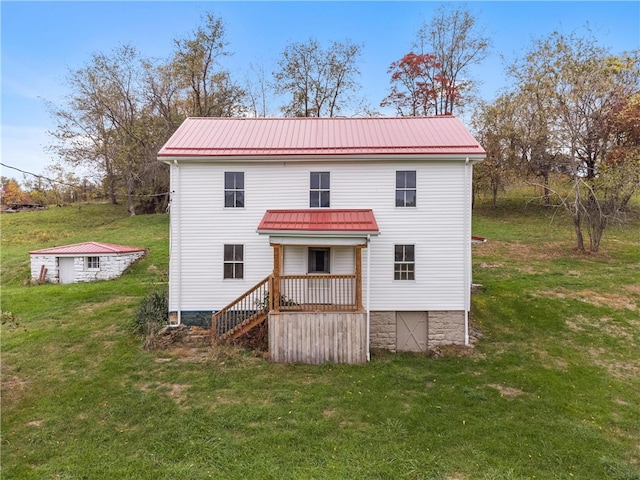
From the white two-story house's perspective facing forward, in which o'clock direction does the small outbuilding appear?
The small outbuilding is roughly at 4 o'clock from the white two-story house.

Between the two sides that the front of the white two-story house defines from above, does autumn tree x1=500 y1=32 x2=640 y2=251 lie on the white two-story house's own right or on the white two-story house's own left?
on the white two-story house's own left

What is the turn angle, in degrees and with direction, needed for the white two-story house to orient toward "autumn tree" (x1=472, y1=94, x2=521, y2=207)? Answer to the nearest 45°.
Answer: approximately 135° to its left

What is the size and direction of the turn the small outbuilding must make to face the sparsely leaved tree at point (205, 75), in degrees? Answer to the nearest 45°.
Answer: approximately 135° to its left

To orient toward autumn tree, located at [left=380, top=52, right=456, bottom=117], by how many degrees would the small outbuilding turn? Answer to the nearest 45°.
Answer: approximately 90° to its left

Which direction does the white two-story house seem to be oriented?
toward the camera

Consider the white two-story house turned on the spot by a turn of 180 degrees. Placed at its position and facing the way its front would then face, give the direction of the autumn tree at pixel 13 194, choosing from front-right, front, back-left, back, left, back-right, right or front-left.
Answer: front-left

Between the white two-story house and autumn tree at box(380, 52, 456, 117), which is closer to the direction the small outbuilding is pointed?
the white two-story house

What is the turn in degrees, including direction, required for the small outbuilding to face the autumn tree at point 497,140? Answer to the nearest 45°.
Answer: approximately 90° to its left

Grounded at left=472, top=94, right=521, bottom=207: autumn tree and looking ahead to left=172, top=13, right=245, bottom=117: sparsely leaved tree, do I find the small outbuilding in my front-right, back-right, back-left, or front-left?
front-left

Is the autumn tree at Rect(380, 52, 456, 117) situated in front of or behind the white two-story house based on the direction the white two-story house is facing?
behind

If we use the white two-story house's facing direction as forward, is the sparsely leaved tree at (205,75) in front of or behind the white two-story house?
behind

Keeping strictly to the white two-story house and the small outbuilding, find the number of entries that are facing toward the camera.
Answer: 2

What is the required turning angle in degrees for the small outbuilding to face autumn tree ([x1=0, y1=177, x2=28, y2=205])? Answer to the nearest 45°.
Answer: approximately 180°
